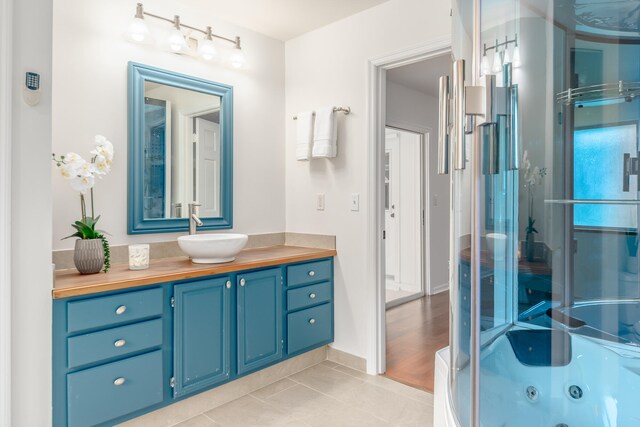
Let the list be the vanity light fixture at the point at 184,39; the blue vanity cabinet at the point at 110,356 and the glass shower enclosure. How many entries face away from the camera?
0

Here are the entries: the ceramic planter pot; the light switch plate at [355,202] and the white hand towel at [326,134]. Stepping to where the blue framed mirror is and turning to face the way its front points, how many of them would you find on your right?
1

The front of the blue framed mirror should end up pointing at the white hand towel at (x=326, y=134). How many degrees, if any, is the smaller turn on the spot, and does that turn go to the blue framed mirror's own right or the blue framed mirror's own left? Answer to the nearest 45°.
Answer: approximately 45° to the blue framed mirror's own left

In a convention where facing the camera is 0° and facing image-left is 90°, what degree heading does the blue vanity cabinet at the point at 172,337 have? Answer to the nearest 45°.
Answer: approximately 315°

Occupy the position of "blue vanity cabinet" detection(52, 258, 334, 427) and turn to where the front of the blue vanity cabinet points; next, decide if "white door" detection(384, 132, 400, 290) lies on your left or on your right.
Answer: on your left

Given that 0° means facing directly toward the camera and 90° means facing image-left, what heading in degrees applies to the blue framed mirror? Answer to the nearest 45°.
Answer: approximately 315°

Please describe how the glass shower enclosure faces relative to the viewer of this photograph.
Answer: facing the viewer and to the left of the viewer

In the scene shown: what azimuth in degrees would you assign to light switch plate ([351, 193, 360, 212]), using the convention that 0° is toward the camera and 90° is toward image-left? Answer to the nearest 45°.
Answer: approximately 45°

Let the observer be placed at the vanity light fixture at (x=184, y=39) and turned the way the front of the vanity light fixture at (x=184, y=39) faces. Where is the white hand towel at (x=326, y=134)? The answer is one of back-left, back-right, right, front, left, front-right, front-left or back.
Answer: front-left

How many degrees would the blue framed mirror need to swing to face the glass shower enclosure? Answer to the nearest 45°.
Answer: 0° — it already faces it
